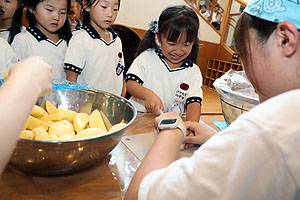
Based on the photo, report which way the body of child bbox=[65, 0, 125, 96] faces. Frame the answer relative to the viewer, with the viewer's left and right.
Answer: facing the viewer and to the right of the viewer

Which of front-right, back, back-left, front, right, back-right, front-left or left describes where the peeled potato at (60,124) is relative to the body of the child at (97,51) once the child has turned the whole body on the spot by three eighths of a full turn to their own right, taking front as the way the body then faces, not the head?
left

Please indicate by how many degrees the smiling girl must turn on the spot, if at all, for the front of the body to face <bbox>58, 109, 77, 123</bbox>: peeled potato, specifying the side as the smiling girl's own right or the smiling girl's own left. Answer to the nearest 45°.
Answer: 0° — they already face it

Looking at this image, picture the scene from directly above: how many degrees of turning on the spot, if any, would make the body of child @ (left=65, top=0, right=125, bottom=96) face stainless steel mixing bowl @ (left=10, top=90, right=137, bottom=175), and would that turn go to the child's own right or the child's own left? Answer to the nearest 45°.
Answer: approximately 45° to the child's own right

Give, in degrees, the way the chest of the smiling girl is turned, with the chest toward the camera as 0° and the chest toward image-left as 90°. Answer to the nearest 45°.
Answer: approximately 0°

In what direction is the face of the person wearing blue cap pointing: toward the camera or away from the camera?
away from the camera

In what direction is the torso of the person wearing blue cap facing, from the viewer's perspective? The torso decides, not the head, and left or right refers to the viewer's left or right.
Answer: facing away from the viewer and to the left of the viewer

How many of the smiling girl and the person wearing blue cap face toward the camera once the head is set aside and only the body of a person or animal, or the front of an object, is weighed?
1
